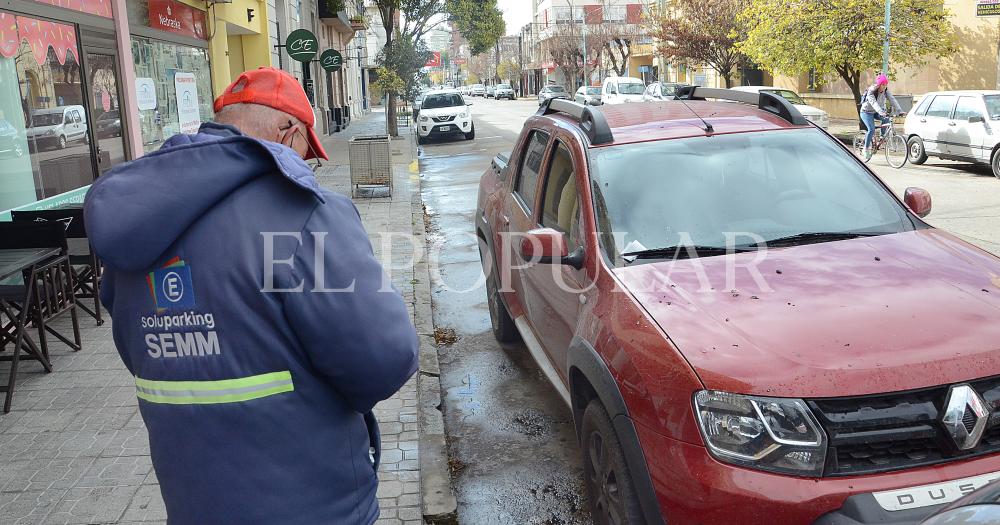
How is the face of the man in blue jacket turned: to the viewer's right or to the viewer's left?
to the viewer's right

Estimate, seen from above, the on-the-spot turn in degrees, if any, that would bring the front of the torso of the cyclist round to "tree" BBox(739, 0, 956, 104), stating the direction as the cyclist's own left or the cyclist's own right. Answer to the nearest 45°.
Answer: approximately 135° to the cyclist's own left

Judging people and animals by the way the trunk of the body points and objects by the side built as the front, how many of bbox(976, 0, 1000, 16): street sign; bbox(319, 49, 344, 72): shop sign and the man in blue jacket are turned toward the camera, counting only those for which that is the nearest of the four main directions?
2

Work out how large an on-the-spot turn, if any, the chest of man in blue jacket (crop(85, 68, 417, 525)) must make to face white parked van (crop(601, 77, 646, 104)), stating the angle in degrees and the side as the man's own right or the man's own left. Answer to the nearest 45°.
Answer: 0° — they already face it

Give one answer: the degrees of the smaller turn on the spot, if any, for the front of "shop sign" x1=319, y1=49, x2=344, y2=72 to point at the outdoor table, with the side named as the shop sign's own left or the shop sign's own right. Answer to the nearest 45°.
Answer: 0° — it already faces it

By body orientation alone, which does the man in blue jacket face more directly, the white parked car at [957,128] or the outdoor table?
the white parked car

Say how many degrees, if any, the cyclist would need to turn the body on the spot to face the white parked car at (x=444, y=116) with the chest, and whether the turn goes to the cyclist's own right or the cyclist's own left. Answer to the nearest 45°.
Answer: approximately 135° to the cyclist's own right

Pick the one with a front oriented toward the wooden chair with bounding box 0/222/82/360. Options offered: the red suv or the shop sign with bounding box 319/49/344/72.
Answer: the shop sign

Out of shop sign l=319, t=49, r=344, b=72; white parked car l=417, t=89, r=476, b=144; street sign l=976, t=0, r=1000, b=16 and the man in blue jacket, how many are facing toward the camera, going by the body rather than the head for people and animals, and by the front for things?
3

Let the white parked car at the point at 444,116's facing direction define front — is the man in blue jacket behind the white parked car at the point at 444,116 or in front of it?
in front

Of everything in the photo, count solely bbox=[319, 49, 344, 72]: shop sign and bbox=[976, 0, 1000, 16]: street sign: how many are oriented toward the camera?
2

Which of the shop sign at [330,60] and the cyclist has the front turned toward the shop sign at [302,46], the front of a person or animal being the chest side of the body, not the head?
the shop sign at [330,60]

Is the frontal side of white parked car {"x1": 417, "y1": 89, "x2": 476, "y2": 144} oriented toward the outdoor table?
yes

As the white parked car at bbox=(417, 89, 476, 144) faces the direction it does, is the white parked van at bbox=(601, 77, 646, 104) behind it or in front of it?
behind

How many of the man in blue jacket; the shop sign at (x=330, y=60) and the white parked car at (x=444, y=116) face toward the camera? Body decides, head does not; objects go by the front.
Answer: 2
